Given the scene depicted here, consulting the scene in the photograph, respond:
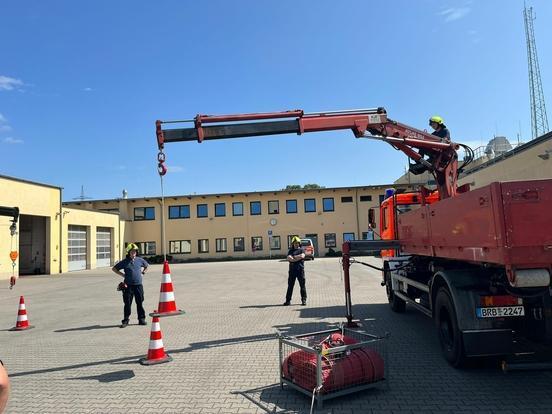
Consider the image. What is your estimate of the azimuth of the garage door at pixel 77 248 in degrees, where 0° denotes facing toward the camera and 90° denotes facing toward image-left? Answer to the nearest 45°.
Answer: approximately 315°

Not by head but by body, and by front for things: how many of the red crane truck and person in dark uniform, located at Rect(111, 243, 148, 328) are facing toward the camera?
1

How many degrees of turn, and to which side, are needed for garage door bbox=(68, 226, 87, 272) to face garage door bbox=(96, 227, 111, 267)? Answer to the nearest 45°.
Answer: approximately 90° to its left

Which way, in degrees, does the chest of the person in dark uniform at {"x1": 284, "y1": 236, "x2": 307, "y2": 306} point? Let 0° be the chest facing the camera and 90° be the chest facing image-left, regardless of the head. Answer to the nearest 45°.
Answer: approximately 0°

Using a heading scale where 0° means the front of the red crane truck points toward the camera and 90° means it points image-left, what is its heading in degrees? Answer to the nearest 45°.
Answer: approximately 135°

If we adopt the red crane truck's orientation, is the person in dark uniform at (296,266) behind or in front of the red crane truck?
in front

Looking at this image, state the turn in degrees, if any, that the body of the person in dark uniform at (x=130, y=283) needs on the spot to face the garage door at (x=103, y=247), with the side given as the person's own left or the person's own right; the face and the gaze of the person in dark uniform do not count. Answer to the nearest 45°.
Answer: approximately 180°

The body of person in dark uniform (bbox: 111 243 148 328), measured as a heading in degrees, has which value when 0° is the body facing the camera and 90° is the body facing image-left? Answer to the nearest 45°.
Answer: approximately 0°

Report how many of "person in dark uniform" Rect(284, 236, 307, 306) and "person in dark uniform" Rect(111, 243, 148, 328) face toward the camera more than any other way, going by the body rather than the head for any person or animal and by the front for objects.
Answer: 2

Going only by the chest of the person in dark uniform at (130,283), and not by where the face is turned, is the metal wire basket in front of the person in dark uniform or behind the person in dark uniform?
in front
